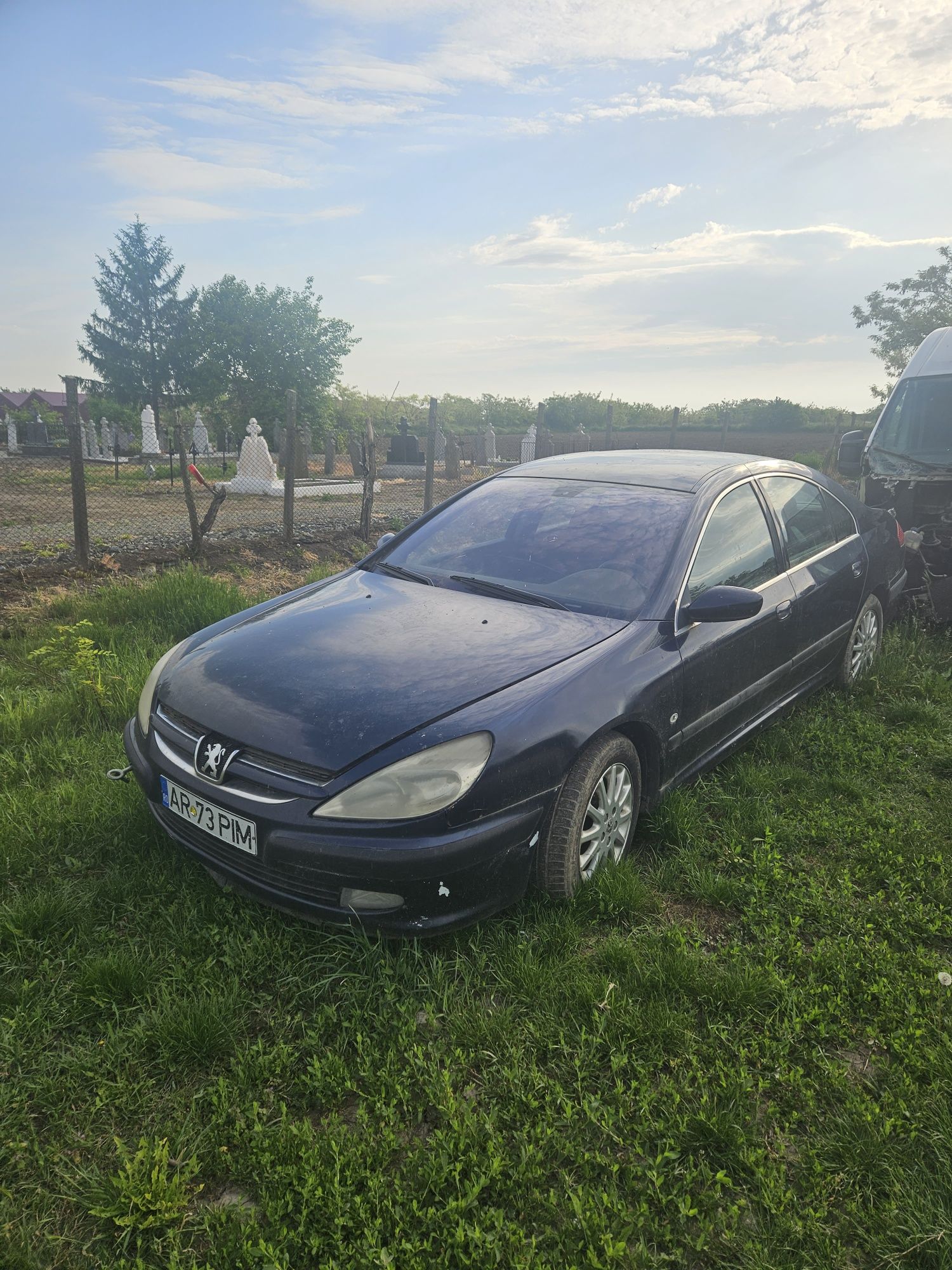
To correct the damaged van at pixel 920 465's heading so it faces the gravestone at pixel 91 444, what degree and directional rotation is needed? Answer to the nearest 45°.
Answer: approximately 90° to its right

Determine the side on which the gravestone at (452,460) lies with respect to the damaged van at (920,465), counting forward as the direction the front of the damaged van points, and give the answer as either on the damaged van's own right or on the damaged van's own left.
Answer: on the damaged van's own right

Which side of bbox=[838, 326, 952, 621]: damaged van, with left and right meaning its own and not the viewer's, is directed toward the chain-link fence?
right

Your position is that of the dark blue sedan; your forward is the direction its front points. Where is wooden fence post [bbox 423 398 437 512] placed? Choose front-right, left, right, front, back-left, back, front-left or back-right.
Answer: back-right

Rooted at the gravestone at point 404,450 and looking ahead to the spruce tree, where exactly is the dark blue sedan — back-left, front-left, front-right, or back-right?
back-left

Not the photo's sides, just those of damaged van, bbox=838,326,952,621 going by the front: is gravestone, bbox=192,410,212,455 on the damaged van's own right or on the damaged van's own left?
on the damaged van's own right

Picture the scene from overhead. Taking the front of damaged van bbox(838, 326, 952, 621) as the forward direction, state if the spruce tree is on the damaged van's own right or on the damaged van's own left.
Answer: on the damaged van's own right

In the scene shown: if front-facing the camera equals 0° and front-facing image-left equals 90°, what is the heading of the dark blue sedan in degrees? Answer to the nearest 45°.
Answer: approximately 45°

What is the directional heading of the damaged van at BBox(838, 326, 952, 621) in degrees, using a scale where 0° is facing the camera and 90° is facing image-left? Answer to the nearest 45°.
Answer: approximately 45°
